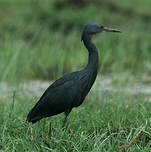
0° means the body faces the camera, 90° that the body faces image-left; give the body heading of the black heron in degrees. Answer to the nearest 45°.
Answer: approximately 270°
